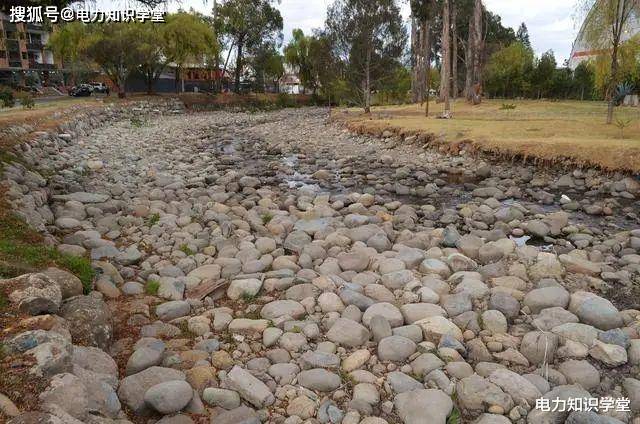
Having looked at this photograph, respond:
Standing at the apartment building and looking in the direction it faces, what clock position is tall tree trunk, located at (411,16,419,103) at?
The tall tree trunk is roughly at 12 o'clock from the apartment building.

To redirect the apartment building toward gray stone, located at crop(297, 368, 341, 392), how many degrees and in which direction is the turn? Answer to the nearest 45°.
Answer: approximately 45° to its right

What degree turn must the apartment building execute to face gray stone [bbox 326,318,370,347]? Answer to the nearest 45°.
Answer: approximately 45° to its right

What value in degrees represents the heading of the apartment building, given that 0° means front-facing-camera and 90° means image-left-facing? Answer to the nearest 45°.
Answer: approximately 315°

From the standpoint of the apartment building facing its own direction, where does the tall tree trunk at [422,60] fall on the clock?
The tall tree trunk is roughly at 12 o'clock from the apartment building.

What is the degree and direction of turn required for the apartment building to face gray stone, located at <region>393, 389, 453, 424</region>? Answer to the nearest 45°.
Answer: approximately 45° to its right
